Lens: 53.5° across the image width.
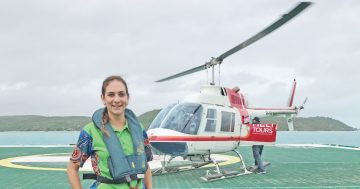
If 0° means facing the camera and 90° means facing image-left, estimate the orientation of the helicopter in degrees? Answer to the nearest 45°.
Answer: approximately 45°

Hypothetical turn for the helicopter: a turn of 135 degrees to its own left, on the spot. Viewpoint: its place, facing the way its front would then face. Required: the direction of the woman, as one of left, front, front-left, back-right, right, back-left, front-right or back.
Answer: right
